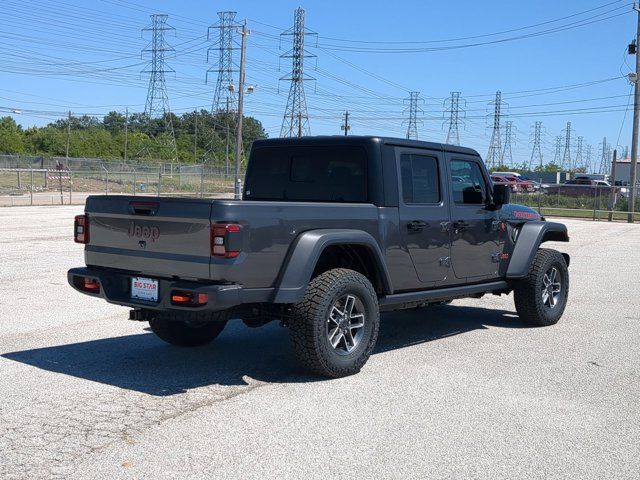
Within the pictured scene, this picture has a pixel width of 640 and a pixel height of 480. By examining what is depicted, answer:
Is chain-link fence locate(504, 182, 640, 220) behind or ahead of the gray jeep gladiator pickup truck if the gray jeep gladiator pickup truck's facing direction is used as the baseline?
ahead

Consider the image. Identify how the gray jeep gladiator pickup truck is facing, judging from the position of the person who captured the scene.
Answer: facing away from the viewer and to the right of the viewer

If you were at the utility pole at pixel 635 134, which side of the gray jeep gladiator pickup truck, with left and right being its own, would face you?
front
